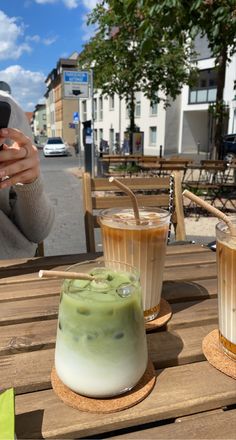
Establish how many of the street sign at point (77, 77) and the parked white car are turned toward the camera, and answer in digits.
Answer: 2

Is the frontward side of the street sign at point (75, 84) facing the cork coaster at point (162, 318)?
yes

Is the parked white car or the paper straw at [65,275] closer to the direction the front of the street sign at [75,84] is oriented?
the paper straw

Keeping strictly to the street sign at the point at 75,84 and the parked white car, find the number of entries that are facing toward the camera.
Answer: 2

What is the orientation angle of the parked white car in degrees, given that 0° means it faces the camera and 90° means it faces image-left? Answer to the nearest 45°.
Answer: approximately 0°

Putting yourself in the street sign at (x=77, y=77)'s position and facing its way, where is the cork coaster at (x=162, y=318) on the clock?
The cork coaster is roughly at 12 o'clock from the street sign.

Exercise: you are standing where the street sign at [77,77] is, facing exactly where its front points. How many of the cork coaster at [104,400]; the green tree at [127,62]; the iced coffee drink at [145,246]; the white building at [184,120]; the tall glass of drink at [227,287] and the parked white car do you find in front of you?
3

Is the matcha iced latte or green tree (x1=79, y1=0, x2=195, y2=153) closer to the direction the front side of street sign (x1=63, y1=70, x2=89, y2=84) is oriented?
the matcha iced latte
